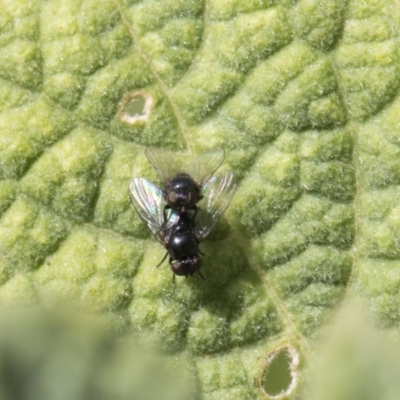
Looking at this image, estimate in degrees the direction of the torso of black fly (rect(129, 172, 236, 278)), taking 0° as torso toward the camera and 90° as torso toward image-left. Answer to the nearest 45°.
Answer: approximately 0°
